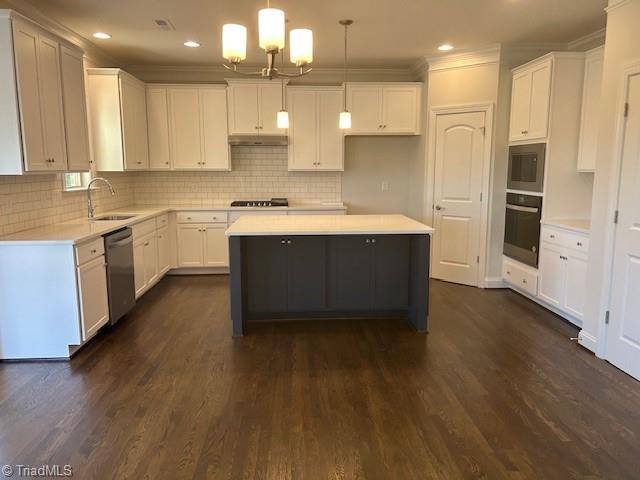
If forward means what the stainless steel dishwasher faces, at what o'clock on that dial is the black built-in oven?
The black built-in oven is roughly at 11 o'clock from the stainless steel dishwasher.

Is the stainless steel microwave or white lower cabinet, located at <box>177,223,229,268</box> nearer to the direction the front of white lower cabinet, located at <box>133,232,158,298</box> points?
the stainless steel microwave

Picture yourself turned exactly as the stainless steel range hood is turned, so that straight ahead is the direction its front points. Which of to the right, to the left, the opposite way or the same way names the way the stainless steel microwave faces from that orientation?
to the right

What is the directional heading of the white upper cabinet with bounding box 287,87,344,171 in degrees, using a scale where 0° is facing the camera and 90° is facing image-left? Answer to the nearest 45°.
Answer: approximately 0°

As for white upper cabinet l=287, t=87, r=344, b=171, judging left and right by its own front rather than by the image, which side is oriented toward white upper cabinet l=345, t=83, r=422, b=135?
left

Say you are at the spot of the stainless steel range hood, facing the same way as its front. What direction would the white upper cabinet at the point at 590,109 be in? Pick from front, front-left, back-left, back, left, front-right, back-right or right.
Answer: front-left

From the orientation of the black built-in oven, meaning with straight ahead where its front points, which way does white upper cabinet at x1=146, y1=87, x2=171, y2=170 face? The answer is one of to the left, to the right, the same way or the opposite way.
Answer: to the left

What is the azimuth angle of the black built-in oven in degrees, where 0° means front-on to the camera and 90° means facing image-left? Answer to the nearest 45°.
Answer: approximately 45°

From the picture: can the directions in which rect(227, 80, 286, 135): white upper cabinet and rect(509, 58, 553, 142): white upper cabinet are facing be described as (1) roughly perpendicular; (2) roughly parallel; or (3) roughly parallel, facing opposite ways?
roughly perpendicular

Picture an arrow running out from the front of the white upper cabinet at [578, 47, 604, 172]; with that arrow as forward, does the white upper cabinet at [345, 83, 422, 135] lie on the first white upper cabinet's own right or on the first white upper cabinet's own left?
on the first white upper cabinet's own right
